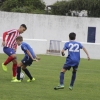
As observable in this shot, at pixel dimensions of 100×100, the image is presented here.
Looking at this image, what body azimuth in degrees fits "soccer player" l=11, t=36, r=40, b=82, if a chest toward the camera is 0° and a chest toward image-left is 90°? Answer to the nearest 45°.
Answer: approximately 90°
